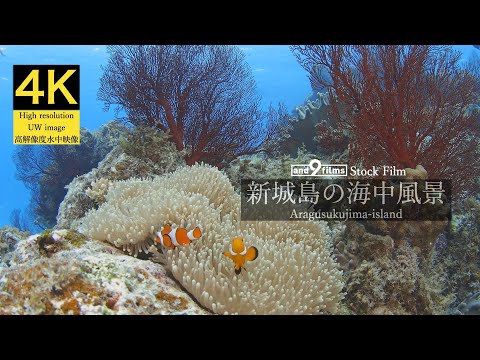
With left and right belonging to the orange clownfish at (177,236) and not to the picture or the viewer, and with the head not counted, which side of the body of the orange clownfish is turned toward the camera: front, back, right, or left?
left

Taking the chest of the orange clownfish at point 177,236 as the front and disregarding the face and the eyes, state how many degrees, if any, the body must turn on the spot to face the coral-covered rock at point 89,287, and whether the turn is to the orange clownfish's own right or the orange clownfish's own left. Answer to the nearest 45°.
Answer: approximately 45° to the orange clownfish's own left
